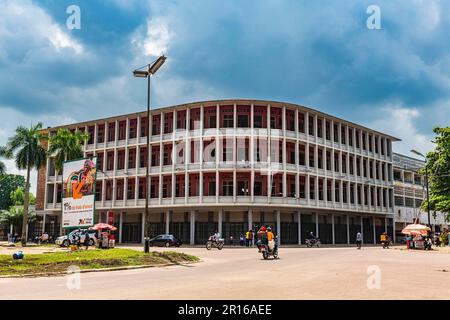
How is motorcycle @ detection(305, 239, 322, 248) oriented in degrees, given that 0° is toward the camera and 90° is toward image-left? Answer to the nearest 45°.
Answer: approximately 270°

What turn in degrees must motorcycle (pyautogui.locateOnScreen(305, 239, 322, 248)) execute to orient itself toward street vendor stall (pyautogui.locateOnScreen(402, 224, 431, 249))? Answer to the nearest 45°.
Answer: approximately 45° to its right
